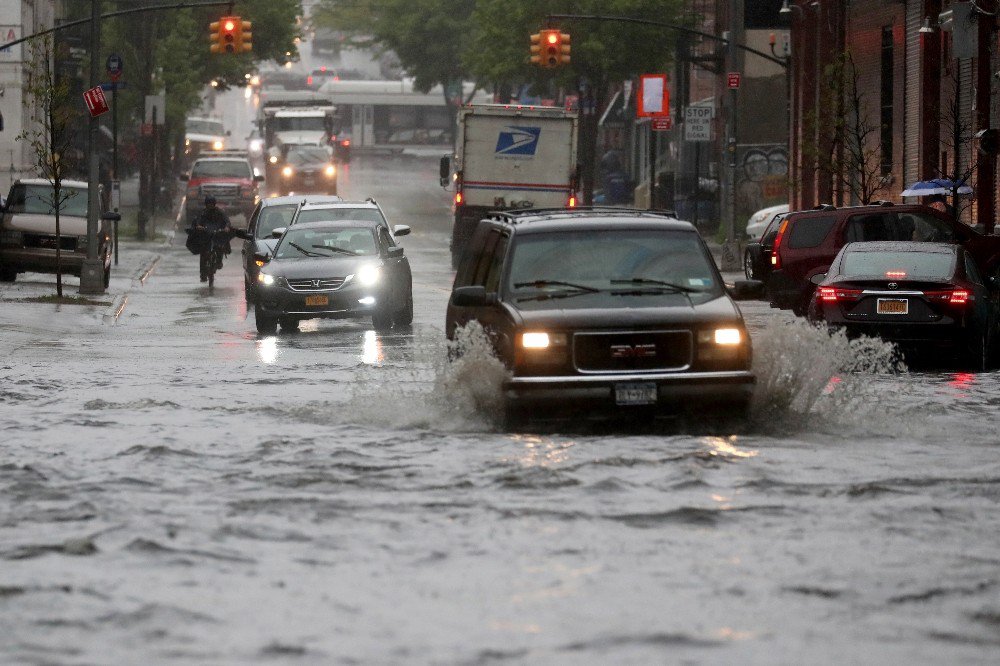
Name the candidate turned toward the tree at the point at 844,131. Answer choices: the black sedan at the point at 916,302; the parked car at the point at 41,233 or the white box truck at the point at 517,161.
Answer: the black sedan

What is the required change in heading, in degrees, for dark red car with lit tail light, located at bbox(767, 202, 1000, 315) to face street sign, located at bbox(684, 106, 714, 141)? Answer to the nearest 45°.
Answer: approximately 90° to its left

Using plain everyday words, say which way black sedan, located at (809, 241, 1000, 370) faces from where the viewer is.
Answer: facing away from the viewer

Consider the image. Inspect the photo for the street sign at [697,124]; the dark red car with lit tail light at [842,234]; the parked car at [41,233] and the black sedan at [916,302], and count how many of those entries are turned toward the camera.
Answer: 2

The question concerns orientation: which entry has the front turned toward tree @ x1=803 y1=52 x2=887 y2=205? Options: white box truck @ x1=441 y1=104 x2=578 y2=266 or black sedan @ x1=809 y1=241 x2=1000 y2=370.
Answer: the black sedan

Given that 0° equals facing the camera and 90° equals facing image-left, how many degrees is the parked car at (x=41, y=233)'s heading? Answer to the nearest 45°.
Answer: approximately 0°

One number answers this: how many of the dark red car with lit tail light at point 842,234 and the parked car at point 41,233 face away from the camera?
0

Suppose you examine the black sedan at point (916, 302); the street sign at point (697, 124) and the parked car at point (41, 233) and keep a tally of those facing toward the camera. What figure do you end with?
2

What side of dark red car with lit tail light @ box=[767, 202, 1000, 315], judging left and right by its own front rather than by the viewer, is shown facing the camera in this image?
right

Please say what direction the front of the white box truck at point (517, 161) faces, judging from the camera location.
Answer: facing away from the viewer

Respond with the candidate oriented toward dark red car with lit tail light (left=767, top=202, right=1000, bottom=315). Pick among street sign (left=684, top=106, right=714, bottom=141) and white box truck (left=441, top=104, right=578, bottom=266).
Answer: the street sign
